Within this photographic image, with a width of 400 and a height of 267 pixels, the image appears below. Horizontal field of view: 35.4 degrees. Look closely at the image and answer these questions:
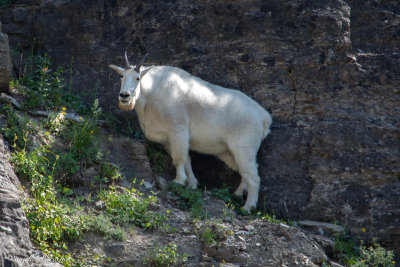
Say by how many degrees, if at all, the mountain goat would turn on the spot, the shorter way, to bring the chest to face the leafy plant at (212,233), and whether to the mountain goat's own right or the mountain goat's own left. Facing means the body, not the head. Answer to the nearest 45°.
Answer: approximately 90° to the mountain goat's own left

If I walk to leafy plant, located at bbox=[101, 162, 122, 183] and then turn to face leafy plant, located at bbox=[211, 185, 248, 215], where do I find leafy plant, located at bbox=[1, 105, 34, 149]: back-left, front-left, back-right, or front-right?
back-left

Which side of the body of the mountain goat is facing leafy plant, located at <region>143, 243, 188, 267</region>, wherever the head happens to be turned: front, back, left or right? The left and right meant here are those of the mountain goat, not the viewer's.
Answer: left

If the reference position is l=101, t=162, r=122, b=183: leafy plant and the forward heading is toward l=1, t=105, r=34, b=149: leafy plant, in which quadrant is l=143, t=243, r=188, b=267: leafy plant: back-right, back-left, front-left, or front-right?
back-left

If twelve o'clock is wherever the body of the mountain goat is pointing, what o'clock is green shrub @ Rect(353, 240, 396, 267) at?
The green shrub is roughly at 7 o'clock from the mountain goat.

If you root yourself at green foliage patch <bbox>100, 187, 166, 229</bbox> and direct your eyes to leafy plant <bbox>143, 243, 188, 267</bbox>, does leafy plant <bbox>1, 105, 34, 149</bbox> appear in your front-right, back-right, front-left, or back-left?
back-right

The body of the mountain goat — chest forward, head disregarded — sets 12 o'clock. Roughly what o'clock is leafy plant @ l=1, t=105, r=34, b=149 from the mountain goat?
The leafy plant is roughly at 11 o'clock from the mountain goat.

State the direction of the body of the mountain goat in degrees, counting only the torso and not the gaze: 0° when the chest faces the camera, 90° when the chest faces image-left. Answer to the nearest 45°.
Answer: approximately 90°

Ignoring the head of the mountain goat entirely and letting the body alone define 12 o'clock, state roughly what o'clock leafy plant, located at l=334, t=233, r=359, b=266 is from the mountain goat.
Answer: The leafy plant is roughly at 7 o'clock from the mountain goat.

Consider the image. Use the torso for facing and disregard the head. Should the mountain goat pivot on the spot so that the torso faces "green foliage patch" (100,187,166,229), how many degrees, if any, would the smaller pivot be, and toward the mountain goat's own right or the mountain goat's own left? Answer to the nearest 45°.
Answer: approximately 90° to the mountain goat's own left

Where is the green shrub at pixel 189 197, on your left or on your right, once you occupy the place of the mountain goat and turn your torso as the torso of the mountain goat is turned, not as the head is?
on your left

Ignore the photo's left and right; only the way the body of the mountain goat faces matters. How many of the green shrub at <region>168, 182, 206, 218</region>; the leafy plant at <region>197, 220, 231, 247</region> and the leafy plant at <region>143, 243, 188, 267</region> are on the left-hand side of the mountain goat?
3
